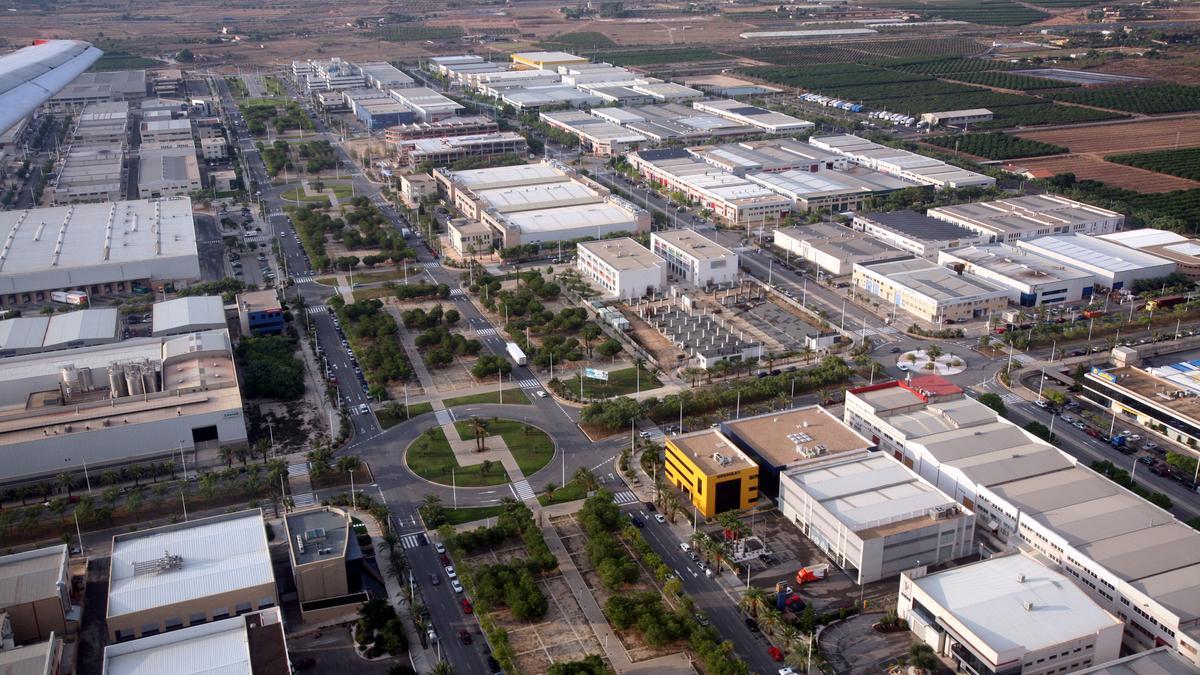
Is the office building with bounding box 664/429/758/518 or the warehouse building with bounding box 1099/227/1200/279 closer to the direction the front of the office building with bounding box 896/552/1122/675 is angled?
the office building

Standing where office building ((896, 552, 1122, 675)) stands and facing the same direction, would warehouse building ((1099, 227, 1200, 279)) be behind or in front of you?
behind

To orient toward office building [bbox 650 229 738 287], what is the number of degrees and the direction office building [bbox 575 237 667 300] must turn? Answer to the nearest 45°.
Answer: approximately 135° to its left

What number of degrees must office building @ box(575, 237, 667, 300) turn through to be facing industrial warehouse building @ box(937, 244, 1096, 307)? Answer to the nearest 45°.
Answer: approximately 135° to its left

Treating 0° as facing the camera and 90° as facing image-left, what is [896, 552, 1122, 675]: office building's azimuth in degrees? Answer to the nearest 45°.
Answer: approximately 45°

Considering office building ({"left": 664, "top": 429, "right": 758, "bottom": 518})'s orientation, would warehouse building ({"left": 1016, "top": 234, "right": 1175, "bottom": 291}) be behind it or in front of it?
behind

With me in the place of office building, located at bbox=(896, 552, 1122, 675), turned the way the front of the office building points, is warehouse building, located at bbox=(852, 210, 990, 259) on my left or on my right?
on my right

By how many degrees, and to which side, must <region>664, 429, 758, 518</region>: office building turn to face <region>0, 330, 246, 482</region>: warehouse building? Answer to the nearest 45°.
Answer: approximately 90° to its right

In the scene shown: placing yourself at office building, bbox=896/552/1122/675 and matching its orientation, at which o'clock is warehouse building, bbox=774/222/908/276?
warehouse building, bbox=774/222/908/276 is roughly at 4 o'clock from office building, bbox=896/552/1122/675.

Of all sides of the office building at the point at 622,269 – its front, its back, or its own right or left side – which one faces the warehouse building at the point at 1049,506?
left

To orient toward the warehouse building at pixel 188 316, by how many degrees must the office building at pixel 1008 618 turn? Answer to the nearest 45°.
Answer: approximately 45° to its right
